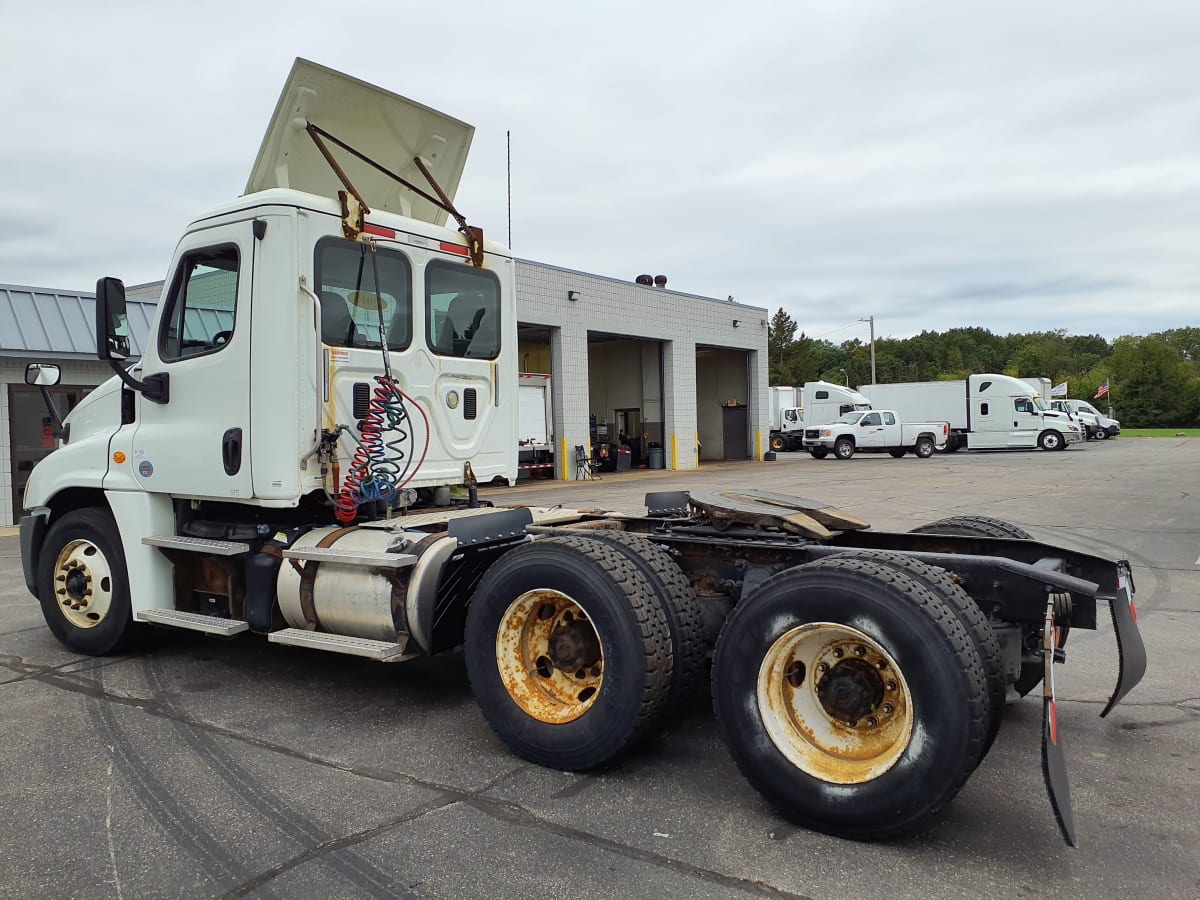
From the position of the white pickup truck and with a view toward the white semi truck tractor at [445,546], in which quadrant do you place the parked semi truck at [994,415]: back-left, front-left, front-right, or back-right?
back-left

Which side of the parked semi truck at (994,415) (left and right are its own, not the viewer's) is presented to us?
right

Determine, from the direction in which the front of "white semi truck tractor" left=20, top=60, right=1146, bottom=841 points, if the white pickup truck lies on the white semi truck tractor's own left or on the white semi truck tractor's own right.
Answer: on the white semi truck tractor's own right

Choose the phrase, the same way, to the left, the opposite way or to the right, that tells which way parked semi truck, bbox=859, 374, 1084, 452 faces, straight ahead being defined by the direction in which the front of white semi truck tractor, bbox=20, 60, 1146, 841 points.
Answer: the opposite way

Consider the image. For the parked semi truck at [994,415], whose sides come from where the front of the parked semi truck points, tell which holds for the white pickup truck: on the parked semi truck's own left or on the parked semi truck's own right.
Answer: on the parked semi truck's own right

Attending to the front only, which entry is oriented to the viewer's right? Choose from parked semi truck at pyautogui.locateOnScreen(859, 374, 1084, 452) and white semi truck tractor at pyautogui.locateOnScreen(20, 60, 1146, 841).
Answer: the parked semi truck

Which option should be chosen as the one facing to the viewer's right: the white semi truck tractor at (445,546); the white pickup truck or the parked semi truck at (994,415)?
the parked semi truck

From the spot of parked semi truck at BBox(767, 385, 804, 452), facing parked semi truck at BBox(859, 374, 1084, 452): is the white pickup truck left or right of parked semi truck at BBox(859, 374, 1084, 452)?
right

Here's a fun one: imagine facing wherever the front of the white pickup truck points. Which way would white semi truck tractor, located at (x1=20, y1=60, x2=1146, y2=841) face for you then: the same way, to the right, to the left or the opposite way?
to the right

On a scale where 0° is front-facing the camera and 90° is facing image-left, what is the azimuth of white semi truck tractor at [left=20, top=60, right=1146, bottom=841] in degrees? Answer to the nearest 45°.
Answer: approximately 135°
